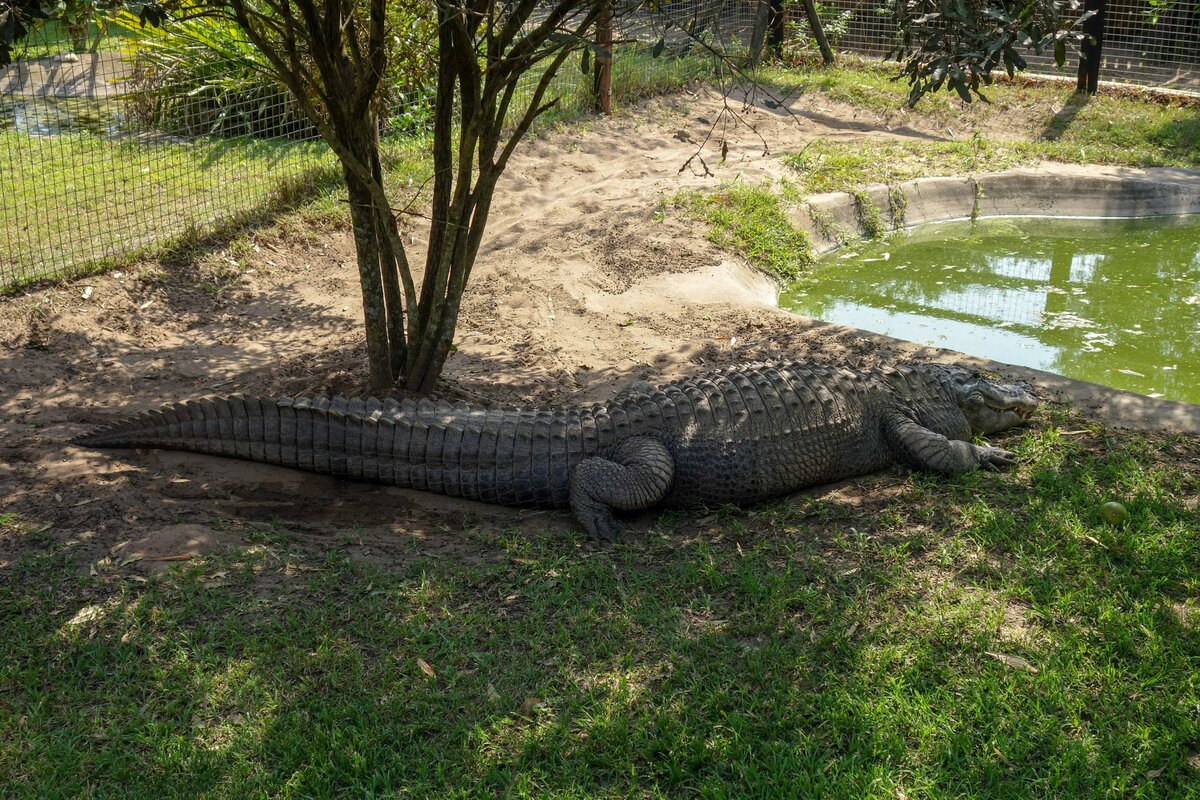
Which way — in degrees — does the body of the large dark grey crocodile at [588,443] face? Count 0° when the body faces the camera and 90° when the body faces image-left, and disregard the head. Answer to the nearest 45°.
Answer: approximately 270°

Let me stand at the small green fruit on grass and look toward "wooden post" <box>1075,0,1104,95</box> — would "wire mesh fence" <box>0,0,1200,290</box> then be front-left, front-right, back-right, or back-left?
front-left

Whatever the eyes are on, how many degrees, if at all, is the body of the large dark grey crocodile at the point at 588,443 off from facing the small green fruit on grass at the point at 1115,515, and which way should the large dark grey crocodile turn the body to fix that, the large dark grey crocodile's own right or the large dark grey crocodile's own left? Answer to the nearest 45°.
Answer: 0° — it already faces it

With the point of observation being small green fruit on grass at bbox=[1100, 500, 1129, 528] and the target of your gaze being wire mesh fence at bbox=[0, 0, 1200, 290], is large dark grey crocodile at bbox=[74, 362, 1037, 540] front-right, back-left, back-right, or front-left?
front-left

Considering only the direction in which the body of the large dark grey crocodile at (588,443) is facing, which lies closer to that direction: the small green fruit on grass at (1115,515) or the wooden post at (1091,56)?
the small green fruit on grass

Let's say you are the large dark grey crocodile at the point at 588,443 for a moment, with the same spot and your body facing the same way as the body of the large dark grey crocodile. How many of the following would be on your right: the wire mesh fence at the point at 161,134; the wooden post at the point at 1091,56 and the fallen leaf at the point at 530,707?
1

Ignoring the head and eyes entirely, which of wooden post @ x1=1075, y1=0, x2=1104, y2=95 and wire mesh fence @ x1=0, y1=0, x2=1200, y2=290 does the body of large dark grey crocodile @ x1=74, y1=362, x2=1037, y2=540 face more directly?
the wooden post

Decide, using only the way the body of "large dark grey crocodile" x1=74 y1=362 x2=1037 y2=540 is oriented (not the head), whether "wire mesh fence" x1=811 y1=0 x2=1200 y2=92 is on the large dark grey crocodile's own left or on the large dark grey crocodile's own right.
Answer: on the large dark grey crocodile's own left

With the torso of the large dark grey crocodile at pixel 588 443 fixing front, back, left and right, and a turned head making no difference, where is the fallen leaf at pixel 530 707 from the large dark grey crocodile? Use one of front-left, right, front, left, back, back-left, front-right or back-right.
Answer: right

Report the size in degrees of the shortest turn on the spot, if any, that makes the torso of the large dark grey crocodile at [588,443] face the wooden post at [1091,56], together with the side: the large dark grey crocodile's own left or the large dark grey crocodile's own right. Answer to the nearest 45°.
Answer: approximately 45° to the large dark grey crocodile's own left

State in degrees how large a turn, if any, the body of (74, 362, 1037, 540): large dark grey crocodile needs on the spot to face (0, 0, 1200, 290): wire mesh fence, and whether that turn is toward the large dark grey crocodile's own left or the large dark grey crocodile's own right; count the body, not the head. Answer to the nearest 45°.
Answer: approximately 135° to the large dark grey crocodile's own left
